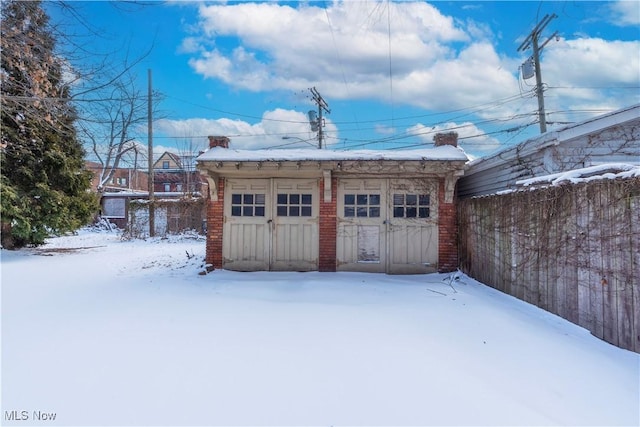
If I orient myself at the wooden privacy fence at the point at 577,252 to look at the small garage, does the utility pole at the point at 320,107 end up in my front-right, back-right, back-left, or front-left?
front-right

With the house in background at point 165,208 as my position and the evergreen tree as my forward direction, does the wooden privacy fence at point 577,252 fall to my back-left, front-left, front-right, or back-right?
front-left

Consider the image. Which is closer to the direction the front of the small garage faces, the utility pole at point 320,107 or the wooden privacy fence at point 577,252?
the wooden privacy fence

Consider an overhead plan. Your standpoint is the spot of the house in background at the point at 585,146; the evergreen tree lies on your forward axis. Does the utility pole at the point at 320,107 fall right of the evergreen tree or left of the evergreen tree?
right

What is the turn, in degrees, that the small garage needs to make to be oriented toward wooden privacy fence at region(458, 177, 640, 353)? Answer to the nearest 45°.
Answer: approximately 45° to its left

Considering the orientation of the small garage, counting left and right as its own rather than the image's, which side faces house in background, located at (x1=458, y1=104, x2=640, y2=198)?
left

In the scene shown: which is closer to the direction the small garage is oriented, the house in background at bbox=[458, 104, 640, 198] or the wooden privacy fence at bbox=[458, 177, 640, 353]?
the wooden privacy fence

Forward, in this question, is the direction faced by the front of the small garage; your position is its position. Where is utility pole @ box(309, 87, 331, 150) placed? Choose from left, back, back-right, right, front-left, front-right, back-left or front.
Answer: back

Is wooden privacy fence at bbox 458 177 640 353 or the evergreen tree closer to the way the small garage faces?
the wooden privacy fence

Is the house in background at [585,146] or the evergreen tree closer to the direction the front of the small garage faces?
the house in background

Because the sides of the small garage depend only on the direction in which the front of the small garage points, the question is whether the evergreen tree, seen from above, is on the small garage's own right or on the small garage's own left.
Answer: on the small garage's own right

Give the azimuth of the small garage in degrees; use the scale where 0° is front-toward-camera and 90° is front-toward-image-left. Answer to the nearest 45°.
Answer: approximately 0°

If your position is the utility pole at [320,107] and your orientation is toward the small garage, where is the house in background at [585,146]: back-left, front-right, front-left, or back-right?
front-left

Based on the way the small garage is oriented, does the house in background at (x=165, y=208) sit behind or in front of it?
behind
